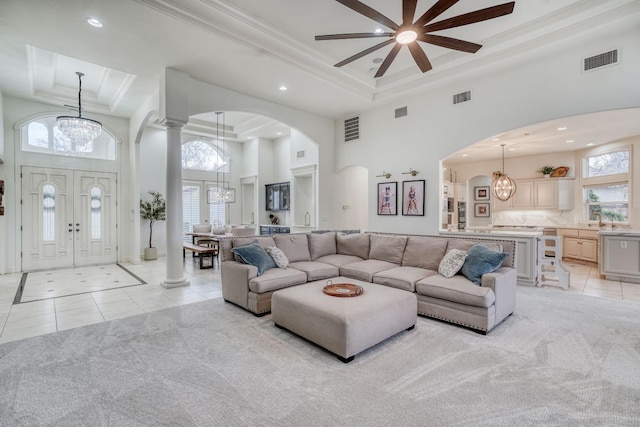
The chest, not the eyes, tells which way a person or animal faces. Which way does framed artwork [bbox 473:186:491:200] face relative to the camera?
toward the camera

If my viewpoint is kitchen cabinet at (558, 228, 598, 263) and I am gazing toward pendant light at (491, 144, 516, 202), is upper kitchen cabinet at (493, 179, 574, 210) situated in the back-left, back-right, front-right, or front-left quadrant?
front-right

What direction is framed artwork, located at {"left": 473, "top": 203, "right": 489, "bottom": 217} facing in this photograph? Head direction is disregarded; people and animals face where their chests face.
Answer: toward the camera

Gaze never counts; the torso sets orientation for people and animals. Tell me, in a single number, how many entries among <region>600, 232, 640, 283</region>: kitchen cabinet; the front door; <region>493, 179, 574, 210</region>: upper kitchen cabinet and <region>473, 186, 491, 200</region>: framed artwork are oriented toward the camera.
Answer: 4

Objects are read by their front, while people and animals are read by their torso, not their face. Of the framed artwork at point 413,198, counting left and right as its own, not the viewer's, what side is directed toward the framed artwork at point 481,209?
back

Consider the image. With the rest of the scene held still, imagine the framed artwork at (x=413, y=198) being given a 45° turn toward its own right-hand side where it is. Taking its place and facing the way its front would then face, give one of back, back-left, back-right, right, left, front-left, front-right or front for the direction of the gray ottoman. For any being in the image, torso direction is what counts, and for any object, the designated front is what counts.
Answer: left

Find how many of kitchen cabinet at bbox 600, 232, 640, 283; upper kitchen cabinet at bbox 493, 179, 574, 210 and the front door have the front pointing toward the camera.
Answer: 3

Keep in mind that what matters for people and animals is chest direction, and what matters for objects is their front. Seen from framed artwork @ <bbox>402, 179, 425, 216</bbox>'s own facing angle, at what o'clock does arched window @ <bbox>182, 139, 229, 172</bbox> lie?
The arched window is roughly at 2 o'clock from the framed artwork.

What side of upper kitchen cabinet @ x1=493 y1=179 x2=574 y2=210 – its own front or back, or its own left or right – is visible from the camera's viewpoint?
front

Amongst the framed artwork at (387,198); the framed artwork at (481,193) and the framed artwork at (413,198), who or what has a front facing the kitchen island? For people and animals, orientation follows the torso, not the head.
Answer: the framed artwork at (481,193)

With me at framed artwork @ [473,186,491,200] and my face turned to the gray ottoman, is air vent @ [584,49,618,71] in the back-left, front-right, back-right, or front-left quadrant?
front-left

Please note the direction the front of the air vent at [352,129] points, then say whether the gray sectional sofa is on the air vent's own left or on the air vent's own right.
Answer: on the air vent's own left

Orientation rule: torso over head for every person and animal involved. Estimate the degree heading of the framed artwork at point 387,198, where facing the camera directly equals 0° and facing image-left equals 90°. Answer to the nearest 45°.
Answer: approximately 45°
